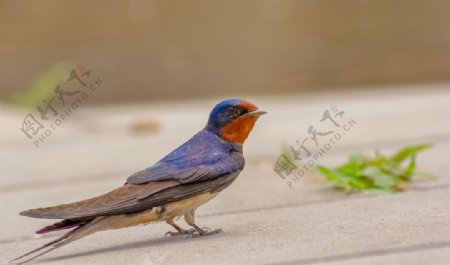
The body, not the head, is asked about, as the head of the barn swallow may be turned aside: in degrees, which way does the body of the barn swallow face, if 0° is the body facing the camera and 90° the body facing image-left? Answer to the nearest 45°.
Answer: approximately 270°

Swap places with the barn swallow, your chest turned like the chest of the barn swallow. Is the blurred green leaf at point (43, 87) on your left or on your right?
on your left
